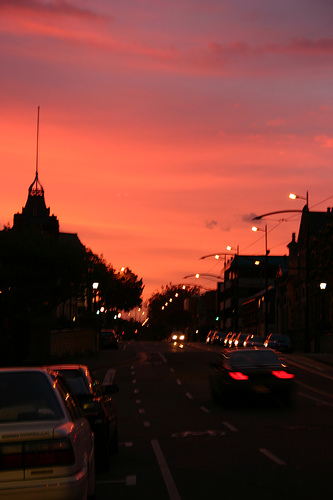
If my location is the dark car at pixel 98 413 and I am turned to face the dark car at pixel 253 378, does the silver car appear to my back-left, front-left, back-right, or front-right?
back-right

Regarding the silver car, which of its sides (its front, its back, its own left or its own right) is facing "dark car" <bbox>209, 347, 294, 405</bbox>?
front

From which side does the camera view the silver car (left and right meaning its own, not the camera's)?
back

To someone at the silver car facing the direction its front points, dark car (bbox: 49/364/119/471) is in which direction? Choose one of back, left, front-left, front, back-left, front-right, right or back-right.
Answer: front

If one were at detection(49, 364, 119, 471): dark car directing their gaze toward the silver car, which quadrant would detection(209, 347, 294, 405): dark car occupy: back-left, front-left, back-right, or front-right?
back-left
